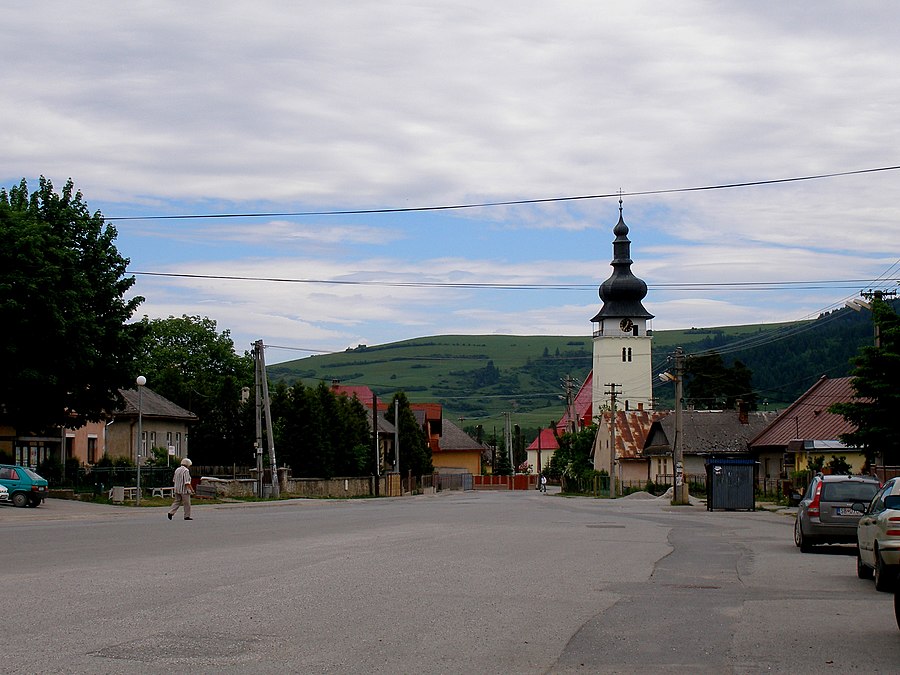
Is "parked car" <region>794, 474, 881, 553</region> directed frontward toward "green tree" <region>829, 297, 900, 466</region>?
yes

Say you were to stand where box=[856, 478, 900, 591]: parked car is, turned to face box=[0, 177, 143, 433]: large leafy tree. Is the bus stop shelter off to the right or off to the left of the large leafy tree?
right

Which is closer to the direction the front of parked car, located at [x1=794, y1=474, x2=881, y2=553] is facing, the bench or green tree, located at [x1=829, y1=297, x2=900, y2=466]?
the green tree

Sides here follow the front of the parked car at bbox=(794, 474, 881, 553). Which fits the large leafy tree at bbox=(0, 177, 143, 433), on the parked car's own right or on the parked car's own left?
on the parked car's own left

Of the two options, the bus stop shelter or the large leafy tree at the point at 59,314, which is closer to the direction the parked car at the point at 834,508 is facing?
the bus stop shelter

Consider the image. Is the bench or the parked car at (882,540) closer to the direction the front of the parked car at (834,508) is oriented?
the bench

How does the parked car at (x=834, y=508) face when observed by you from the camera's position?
facing away from the viewer

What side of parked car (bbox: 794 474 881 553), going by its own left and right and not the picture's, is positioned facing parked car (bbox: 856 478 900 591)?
back

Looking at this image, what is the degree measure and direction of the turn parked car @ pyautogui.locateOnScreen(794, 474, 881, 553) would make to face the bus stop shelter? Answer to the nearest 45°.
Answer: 0° — it already faces it
